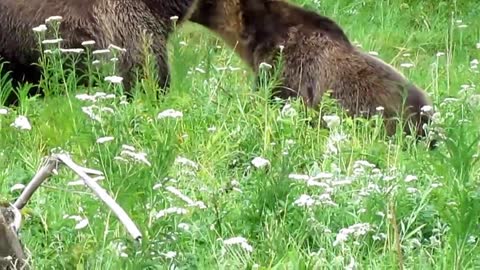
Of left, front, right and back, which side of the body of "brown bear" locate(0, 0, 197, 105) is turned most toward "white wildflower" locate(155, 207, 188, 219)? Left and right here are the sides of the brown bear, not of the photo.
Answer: right

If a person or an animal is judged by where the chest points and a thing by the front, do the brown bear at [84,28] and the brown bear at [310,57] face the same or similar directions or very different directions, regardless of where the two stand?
very different directions

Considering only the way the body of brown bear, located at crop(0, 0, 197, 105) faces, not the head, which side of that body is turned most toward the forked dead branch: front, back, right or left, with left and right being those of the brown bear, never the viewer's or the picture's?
right

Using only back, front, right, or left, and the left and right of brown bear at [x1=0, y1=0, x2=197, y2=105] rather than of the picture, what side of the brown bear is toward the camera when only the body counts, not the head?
right

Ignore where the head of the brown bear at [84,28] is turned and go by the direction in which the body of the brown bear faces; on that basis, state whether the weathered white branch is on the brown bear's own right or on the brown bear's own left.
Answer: on the brown bear's own right
